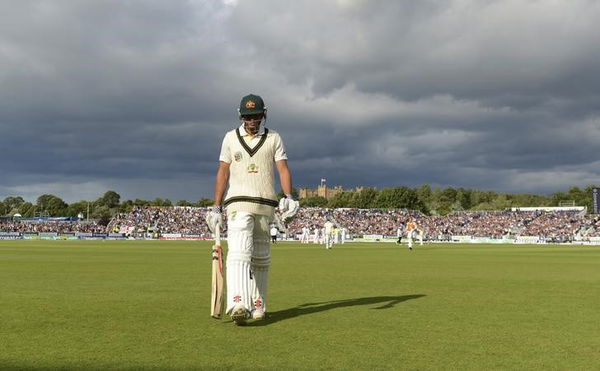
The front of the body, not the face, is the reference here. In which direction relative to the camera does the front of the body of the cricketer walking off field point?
toward the camera
